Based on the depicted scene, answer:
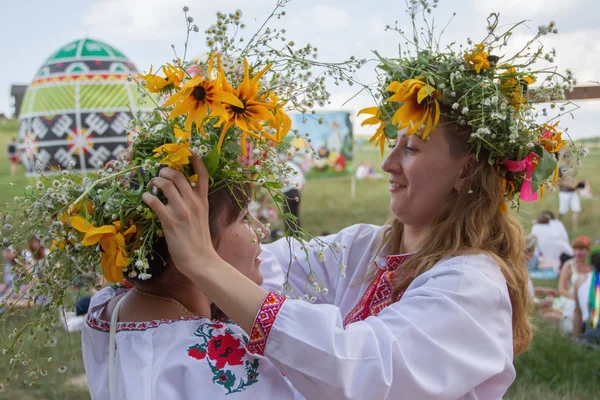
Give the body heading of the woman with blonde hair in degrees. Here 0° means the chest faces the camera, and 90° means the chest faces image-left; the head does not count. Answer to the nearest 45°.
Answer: approximately 45°

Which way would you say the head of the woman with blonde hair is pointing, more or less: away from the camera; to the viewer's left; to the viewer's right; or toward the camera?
to the viewer's left

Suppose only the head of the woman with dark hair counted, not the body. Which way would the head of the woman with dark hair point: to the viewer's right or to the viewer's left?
to the viewer's right

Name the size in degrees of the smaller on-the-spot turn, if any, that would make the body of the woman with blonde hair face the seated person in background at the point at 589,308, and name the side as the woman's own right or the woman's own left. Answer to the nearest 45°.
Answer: approximately 180°

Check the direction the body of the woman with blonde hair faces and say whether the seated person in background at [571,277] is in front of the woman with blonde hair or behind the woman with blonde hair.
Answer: behind

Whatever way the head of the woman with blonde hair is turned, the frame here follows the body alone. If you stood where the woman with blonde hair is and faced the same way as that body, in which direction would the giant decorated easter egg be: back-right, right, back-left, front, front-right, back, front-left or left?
right

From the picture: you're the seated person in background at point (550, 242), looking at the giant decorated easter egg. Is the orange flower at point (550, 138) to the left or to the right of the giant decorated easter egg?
left
